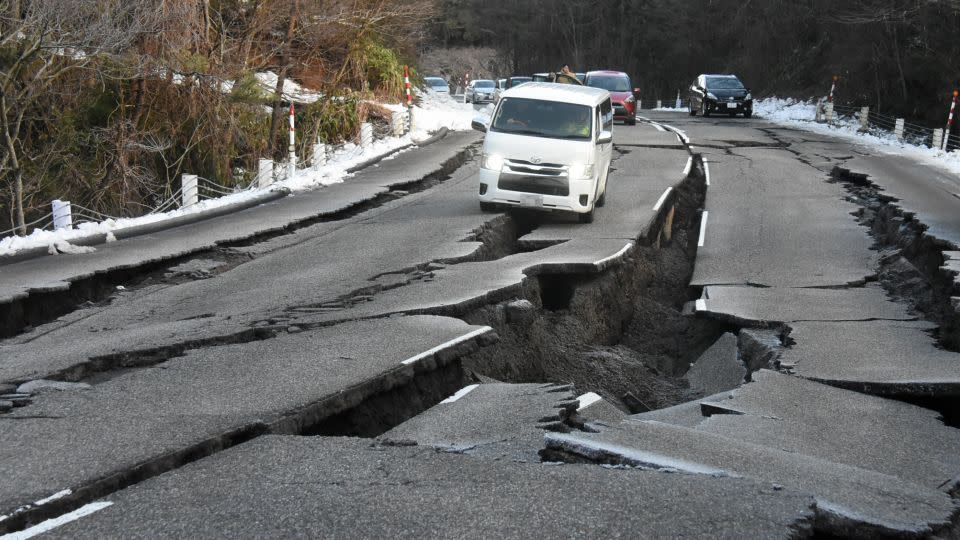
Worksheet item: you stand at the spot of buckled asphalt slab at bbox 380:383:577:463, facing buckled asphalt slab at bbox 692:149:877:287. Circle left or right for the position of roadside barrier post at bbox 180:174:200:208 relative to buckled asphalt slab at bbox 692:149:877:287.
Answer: left

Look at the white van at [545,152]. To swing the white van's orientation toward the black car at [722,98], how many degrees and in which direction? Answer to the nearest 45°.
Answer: approximately 180°

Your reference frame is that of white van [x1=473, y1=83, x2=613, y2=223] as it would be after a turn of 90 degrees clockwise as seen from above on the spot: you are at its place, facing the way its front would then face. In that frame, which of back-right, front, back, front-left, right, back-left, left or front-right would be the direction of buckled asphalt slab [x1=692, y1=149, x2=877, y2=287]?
back

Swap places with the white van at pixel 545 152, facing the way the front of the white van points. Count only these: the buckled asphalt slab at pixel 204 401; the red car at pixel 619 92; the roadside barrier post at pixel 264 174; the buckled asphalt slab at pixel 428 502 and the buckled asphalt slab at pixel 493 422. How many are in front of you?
3

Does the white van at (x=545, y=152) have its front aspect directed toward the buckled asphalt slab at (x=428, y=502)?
yes

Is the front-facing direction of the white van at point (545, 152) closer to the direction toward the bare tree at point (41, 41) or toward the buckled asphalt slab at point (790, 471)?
the buckled asphalt slab

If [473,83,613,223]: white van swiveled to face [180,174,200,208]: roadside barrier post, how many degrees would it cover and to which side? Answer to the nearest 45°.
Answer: approximately 90° to its right

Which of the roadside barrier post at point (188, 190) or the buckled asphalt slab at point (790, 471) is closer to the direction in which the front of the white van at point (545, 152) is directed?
the buckled asphalt slab

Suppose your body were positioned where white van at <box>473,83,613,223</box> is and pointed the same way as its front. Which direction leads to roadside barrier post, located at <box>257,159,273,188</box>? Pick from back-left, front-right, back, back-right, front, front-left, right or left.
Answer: back-right

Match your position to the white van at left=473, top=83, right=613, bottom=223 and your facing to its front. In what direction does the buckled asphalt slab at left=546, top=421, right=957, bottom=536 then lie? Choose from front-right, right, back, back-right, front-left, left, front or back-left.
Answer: front

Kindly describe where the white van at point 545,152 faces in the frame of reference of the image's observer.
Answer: facing the viewer

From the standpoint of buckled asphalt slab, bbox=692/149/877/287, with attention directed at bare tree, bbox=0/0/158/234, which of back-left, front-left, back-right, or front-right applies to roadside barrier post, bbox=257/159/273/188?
front-right

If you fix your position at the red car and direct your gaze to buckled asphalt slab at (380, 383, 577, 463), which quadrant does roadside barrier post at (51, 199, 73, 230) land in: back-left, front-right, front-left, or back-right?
front-right

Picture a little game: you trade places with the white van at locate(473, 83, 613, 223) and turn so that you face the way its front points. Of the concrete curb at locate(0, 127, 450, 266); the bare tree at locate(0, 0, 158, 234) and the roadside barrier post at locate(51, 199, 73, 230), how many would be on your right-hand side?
3

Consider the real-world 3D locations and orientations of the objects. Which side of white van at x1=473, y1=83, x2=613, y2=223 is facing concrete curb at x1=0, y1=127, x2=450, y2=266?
right

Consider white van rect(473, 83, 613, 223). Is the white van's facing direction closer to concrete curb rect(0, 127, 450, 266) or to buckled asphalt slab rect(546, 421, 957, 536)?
the buckled asphalt slab

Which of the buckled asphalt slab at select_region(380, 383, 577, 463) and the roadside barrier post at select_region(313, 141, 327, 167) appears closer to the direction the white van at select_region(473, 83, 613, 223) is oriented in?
the buckled asphalt slab

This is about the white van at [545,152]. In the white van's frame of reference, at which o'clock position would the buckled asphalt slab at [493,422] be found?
The buckled asphalt slab is roughly at 12 o'clock from the white van.

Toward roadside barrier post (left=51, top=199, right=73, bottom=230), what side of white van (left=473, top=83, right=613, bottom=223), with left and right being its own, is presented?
right

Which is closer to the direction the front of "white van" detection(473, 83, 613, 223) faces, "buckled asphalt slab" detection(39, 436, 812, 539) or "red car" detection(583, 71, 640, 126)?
the buckled asphalt slab
